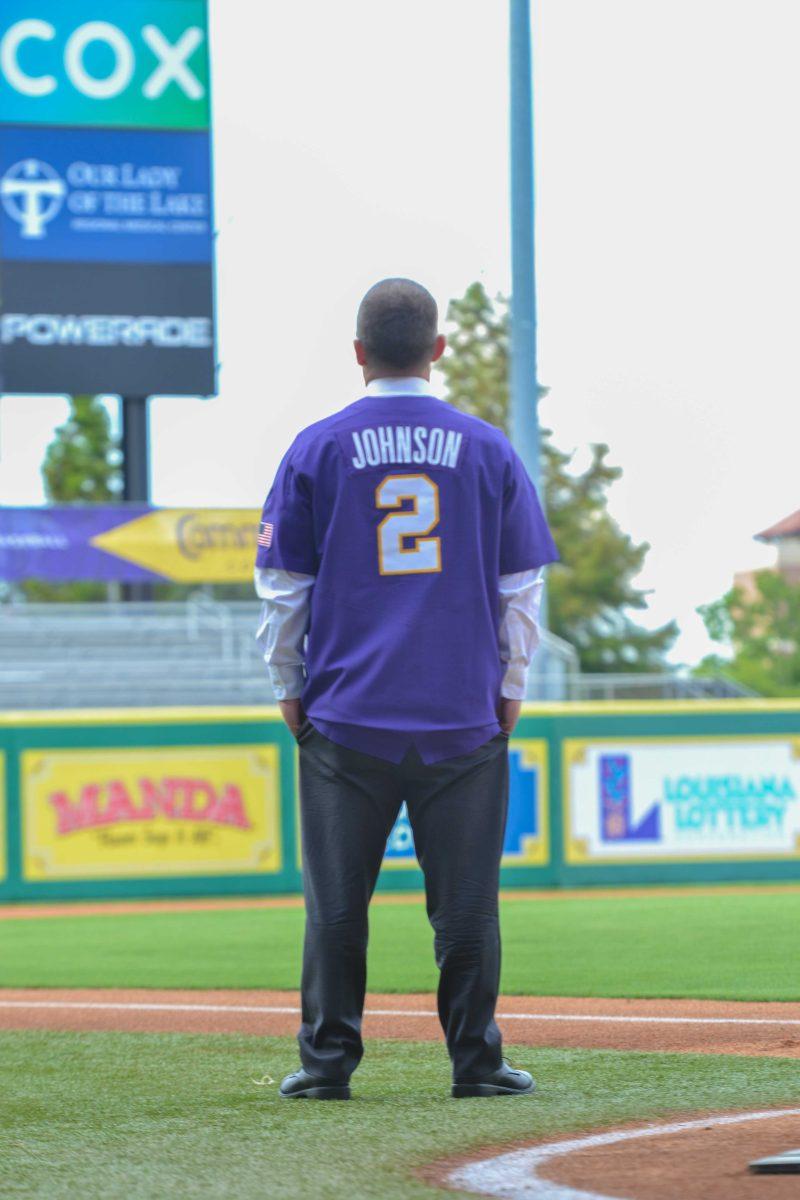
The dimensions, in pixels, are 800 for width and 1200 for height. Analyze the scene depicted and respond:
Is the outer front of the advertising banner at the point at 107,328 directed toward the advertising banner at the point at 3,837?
yes

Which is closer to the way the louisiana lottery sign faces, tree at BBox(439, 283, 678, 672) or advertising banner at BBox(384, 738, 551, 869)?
the advertising banner

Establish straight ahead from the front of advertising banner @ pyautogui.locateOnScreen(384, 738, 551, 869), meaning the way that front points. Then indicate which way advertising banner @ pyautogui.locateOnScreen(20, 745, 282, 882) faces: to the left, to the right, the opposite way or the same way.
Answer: the same way

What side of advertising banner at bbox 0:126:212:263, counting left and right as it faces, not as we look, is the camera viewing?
front

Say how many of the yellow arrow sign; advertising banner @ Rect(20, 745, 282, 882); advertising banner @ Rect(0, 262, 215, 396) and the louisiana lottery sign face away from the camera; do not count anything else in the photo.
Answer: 0

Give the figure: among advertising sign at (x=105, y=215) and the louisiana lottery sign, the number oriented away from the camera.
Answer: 0

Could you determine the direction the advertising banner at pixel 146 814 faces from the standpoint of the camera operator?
facing the viewer

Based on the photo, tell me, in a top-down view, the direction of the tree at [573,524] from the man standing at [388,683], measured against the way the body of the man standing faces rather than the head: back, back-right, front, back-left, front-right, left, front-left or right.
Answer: front

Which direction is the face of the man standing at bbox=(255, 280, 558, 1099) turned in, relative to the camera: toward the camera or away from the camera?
away from the camera

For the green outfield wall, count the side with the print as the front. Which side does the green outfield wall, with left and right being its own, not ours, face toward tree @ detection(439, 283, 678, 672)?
back

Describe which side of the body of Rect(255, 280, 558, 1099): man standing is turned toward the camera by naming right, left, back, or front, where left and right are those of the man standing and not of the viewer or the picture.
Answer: back

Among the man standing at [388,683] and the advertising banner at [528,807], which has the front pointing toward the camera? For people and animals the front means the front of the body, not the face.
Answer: the advertising banner

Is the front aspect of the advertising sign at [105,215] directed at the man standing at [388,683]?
yes

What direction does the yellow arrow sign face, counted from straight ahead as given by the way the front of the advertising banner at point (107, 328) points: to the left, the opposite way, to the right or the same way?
the same way

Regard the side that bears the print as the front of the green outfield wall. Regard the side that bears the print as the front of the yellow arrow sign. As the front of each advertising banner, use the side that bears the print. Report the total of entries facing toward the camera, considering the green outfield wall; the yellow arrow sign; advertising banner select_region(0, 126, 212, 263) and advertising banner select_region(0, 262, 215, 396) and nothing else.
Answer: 4

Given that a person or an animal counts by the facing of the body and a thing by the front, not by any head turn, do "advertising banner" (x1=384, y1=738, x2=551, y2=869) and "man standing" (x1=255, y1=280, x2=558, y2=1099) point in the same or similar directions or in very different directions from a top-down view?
very different directions

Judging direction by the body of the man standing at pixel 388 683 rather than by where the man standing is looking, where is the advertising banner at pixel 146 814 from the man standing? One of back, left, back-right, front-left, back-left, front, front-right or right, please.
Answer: front

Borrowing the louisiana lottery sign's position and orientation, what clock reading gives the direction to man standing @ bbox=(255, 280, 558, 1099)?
The man standing is roughly at 12 o'clock from the louisiana lottery sign.
